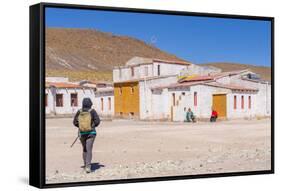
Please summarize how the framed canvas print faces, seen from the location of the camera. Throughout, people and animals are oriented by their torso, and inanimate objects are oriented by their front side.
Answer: facing the viewer and to the right of the viewer
